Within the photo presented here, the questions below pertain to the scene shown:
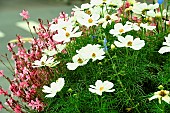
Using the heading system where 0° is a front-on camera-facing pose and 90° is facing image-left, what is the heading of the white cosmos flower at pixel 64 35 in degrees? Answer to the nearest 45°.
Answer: approximately 0°

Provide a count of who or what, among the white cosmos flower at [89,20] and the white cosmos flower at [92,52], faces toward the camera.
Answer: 2

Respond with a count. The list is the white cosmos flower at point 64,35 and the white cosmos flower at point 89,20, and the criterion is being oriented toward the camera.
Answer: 2

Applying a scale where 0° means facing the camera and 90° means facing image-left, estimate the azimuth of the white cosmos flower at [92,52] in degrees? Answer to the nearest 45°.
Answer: approximately 0°
